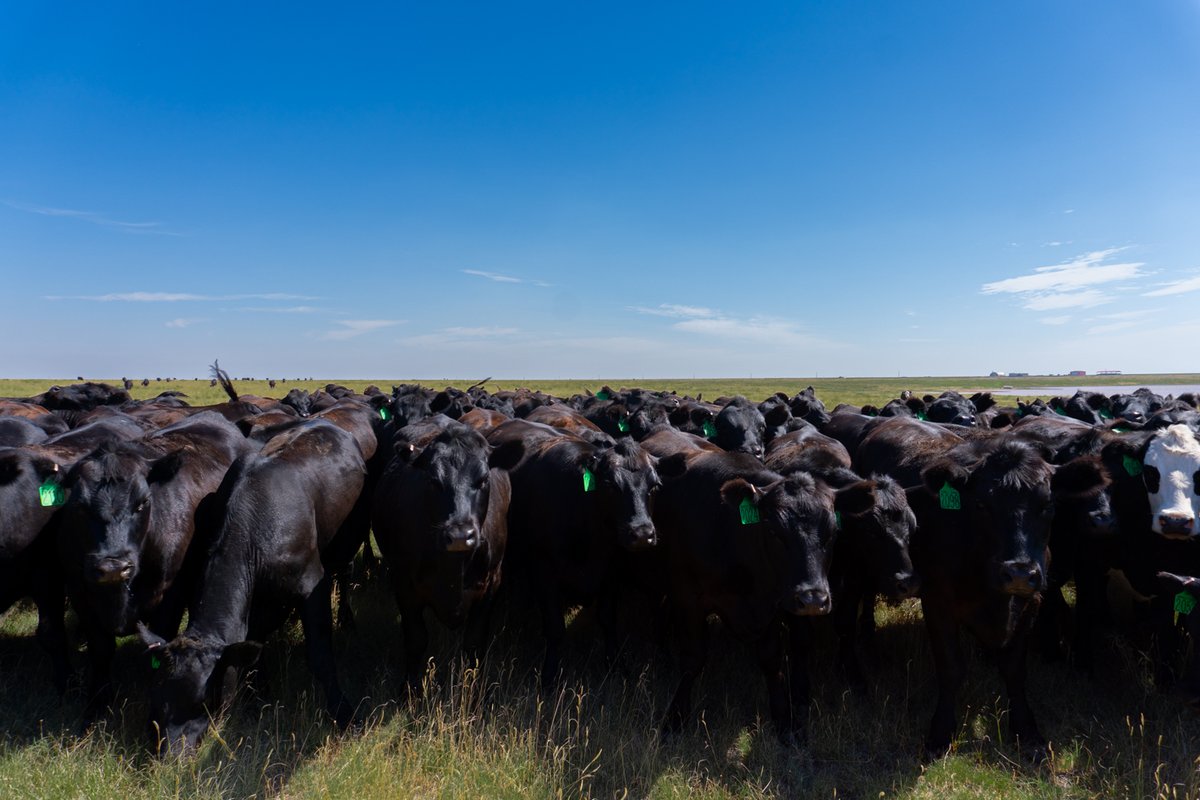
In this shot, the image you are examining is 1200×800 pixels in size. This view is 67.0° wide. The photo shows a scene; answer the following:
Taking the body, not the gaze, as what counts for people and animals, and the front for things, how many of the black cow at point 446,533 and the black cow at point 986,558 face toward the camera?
2

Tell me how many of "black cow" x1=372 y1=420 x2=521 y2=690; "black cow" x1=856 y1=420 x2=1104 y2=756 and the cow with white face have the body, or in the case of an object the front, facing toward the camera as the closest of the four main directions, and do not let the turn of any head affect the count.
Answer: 3

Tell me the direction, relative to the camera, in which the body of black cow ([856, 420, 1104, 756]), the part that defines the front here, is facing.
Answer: toward the camera

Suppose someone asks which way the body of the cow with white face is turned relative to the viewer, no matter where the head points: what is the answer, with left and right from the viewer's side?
facing the viewer

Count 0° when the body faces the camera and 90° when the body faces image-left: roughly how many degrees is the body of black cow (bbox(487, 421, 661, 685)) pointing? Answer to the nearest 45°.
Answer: approximately 315°

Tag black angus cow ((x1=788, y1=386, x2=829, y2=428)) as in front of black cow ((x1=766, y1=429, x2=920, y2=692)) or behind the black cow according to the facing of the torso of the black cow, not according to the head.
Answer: behind

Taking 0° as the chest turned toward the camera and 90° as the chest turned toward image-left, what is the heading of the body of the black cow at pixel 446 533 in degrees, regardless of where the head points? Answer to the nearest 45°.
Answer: approximately 0°

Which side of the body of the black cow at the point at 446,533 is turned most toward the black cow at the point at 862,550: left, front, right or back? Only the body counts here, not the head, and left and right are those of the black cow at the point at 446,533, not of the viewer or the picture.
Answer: left

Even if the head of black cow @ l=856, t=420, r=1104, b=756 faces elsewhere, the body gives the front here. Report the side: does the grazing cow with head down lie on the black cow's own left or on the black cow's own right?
on the black cow's own right

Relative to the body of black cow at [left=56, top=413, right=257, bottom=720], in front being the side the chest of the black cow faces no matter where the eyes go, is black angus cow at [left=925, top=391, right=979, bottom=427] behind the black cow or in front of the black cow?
behind
